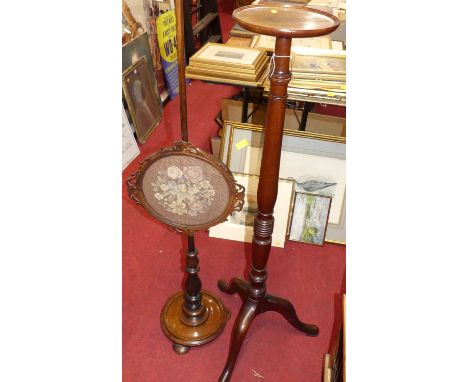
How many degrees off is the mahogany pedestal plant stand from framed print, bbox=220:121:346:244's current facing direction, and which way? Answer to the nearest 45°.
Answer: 0° — it already faces it

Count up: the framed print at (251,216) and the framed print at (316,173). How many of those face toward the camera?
2

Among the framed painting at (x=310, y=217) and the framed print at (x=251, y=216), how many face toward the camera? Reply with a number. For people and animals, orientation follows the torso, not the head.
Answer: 2

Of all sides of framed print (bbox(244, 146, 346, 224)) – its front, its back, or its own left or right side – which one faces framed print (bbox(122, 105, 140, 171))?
right

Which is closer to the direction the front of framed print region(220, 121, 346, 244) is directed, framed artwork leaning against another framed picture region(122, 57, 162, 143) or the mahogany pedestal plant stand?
the mahogany pedestal plant stand
